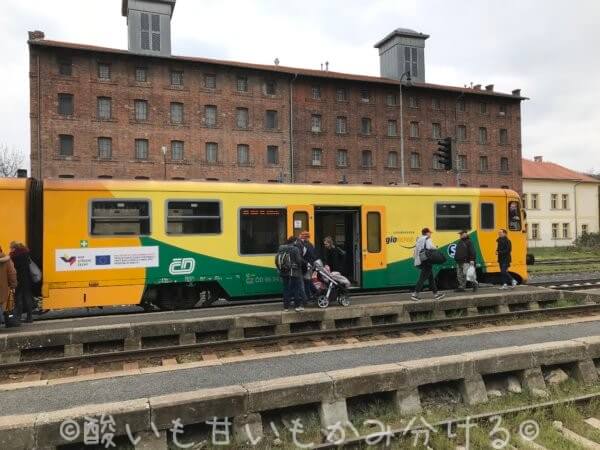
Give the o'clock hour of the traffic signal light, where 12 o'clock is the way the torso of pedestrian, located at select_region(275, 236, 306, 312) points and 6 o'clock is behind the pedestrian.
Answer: The traffic signal light is roughly at 12 o'clock from the pedestrian.

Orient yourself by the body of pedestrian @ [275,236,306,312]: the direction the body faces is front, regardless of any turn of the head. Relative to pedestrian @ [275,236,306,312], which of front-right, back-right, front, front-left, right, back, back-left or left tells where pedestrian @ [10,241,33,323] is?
back-left

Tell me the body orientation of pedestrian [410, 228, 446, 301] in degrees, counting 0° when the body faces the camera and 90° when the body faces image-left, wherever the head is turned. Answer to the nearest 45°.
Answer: approximately 270°

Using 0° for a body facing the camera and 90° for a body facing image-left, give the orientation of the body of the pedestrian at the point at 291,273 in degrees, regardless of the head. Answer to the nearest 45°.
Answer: approximately 225°

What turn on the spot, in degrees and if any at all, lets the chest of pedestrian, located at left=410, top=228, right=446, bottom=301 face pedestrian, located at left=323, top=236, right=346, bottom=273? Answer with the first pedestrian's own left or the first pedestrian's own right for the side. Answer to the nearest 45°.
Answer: approximately 180°
